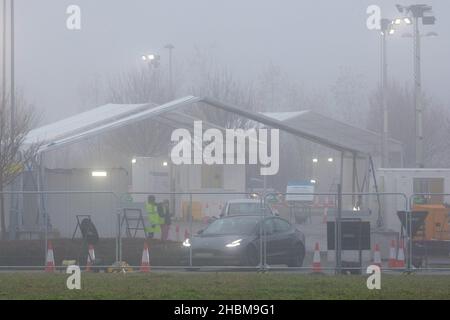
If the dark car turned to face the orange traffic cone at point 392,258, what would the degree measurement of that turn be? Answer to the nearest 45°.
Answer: approximately 135° to its left

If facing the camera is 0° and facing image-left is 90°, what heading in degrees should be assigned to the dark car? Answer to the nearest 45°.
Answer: approximately 45°

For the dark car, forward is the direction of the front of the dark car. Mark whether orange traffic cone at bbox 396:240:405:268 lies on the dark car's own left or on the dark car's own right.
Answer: on the dark car's own left

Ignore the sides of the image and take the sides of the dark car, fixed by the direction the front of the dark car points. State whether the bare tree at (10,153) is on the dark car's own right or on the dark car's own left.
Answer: on the dark car's own right

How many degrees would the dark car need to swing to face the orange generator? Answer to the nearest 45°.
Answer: approximately 180°

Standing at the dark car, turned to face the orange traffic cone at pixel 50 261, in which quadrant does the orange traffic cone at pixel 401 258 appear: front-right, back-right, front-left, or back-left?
back-left

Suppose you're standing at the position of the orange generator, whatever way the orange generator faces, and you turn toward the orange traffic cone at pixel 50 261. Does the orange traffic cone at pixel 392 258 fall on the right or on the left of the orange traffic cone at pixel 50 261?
left

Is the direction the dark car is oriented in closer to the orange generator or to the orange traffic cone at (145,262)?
the orange traffic cone
